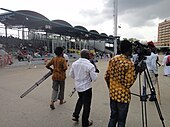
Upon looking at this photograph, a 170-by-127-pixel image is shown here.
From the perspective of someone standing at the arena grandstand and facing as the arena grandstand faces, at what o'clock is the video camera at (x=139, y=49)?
The video camera is roughly at 1 o'clock from the arena grandstand.

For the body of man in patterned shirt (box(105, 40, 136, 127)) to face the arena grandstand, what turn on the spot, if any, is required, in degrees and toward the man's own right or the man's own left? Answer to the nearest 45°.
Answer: approximately 90° to the man's own left

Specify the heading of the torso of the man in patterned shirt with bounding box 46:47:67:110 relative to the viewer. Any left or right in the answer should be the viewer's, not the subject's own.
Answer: facing away from the viewer and to the right of the viewer

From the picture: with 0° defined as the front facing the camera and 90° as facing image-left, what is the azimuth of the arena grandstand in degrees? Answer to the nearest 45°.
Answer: approximately 315°

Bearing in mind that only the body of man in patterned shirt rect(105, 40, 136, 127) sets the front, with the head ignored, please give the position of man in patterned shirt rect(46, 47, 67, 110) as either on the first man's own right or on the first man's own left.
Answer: on the first man's own left

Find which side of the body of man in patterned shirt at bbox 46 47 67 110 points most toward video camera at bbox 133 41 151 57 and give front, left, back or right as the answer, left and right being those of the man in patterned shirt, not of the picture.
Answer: right

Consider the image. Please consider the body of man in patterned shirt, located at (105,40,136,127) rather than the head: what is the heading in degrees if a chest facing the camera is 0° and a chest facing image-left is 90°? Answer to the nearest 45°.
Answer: approximately 225°

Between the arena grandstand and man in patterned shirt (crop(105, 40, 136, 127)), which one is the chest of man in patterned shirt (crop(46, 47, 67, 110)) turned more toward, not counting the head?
the arena grandstand
